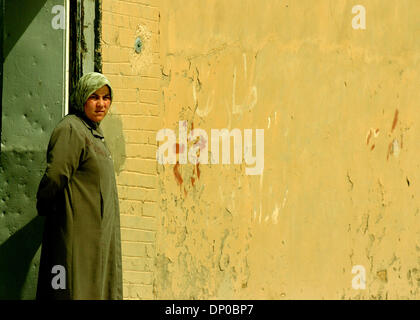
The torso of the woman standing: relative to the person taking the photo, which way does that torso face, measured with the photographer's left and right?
facing the viewer and to the right of the viewer
